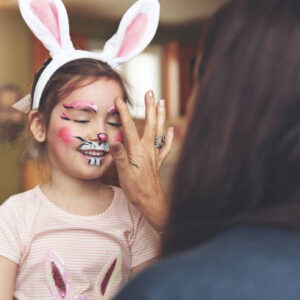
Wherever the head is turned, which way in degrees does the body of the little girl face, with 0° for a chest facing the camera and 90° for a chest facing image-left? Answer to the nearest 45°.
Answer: approximately 0°

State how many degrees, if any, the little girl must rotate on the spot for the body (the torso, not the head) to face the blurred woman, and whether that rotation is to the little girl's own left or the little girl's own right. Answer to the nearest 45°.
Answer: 0° — they already face them

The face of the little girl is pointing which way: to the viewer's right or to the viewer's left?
to the viewer's right

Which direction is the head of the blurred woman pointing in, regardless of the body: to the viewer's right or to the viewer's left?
to the viewer's left
